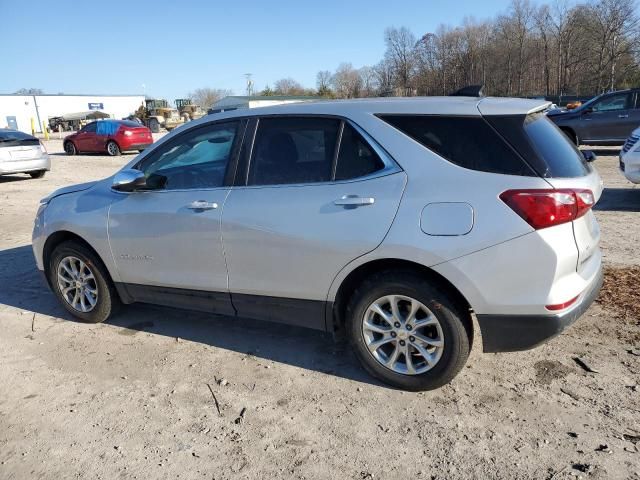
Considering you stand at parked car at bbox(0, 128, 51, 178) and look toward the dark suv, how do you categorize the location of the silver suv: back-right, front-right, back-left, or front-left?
front-right

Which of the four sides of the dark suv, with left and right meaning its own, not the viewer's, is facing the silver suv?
left

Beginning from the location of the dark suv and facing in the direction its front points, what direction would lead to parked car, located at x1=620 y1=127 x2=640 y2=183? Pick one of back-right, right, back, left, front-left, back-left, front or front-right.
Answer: left

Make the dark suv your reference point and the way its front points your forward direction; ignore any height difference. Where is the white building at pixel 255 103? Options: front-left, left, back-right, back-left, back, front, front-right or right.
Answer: front

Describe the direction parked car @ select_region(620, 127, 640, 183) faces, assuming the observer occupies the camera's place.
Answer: facing the viewer and to the left of the viewer

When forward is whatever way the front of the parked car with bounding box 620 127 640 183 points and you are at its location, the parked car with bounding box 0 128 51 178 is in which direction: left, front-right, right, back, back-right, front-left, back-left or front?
front-right

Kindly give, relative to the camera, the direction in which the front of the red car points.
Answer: facing away from the viewer and to the left of the viewer

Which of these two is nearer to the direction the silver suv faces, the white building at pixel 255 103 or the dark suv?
the white building

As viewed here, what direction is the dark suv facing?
to the viewer's left

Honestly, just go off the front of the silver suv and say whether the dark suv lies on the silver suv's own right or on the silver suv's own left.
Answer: on the silver suv's own right

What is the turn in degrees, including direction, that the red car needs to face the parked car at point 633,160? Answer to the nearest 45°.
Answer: approximately 135° to its left

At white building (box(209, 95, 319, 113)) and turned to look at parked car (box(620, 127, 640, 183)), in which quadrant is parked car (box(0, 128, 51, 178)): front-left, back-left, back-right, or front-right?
front-right

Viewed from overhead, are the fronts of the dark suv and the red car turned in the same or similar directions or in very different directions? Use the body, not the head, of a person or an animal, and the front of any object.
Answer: same or similar directions

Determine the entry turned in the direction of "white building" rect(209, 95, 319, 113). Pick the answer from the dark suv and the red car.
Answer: the dark suv

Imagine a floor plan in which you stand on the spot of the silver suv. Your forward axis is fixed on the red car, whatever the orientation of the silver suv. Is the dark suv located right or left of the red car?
right

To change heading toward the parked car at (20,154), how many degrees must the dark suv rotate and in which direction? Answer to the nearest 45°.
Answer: approximately 45° to its left

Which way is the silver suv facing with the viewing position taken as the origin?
facing away from the viewer and to the left of the viewer

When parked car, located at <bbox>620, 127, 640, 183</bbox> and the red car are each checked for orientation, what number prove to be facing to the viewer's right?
0

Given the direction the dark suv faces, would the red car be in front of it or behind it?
in front
